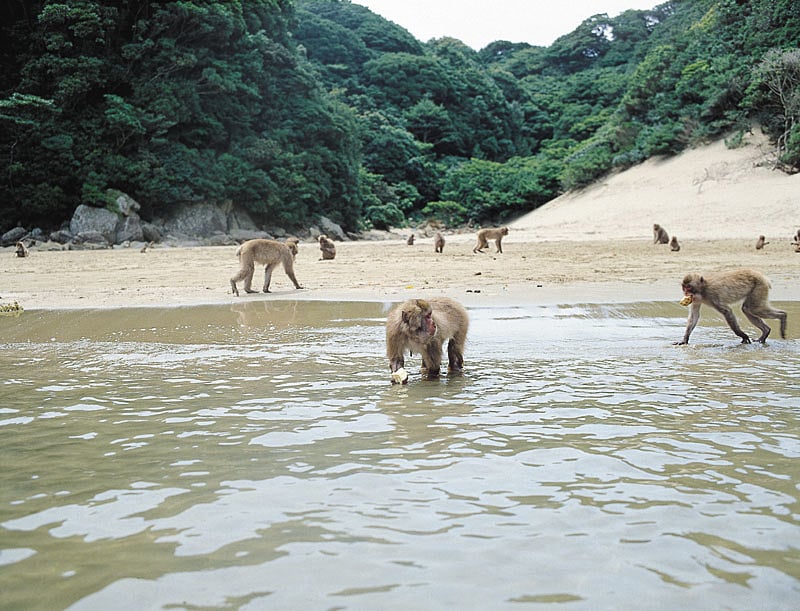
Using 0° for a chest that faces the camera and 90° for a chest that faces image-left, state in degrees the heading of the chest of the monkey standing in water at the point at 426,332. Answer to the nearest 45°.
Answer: approximately 45°

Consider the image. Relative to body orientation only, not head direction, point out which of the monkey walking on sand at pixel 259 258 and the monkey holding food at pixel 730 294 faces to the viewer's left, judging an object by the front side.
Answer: the monkey holding food

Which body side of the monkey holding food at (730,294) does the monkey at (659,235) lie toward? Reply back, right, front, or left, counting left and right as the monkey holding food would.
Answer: right

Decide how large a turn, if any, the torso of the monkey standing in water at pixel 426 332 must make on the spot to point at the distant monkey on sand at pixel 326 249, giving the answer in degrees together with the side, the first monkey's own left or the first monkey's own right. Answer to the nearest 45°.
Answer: approximately 135° to the first monkey's own right

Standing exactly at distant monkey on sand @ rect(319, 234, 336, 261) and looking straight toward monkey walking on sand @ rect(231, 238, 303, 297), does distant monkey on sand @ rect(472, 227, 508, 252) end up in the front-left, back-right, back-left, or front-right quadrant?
back-left

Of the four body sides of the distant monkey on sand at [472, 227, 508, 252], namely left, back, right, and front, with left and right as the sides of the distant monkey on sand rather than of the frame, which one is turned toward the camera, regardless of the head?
right

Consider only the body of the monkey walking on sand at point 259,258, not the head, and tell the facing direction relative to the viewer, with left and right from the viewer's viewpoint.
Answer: facing to the right of the viewer

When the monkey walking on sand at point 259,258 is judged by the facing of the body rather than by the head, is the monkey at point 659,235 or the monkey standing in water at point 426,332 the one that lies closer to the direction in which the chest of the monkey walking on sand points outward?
the monkey

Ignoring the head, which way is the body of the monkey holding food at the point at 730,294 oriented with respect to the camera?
to the viewer's left

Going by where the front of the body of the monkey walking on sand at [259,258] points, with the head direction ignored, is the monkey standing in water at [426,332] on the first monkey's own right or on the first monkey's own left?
on the first monkey's own right
